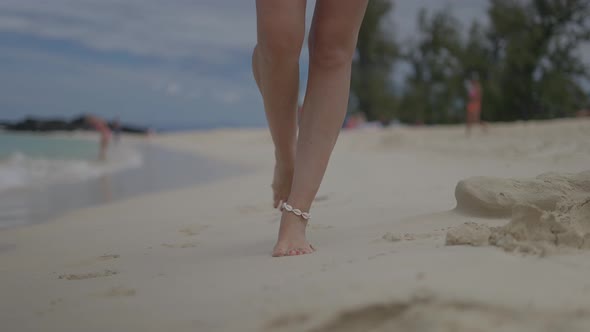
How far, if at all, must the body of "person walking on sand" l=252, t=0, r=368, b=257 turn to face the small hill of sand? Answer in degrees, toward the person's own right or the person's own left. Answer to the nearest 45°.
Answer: approximately 90° to the person's own left

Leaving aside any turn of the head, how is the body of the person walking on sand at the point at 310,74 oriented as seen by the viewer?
toward the camera

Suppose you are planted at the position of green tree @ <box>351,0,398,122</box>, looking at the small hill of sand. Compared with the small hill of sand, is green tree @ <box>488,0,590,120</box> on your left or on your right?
left

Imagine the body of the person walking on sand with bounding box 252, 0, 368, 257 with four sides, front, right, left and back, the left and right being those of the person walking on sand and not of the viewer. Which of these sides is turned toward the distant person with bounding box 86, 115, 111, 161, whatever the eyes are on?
back

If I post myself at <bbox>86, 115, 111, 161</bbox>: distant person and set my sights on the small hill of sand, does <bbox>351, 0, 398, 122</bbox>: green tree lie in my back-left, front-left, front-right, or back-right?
back-left

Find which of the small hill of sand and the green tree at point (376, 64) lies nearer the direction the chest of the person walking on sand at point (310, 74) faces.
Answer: the small hill of sand

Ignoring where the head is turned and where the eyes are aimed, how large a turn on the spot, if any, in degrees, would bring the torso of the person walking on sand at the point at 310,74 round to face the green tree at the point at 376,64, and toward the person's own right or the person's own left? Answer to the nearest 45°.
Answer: approximately 180°

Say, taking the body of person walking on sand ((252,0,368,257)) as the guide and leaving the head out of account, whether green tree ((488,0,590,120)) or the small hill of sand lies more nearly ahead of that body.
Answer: the small hill of sand

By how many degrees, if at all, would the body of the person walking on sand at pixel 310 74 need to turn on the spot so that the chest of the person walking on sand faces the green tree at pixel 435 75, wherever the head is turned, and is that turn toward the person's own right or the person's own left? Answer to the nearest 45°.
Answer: approximately 180°

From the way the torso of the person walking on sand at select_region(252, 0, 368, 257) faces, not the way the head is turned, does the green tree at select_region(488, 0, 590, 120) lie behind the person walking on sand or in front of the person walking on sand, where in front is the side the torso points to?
behind
